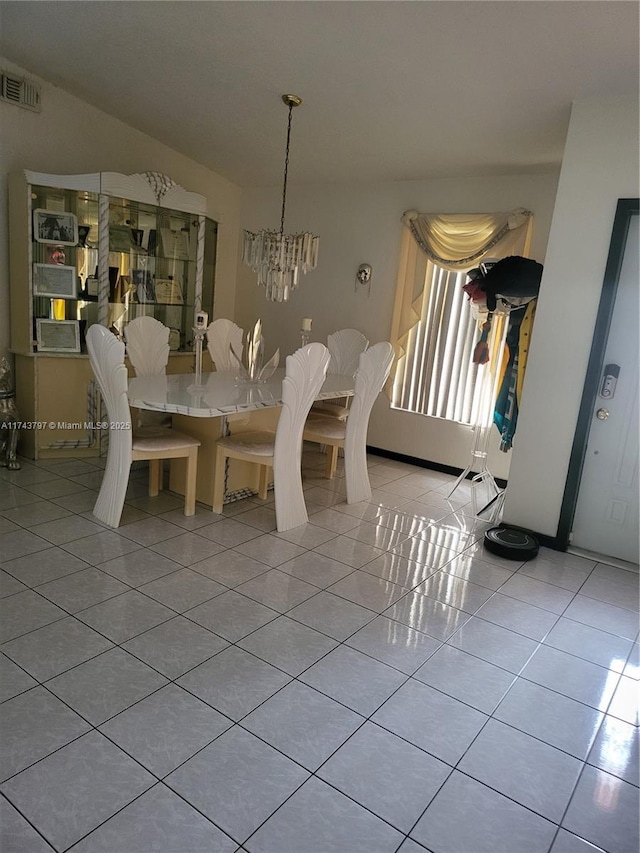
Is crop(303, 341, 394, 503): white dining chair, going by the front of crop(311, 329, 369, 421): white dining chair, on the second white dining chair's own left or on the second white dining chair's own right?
on the second white dining chair's own left

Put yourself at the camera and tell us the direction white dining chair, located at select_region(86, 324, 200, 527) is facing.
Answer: facing away from the viewer and to the right of the viewer

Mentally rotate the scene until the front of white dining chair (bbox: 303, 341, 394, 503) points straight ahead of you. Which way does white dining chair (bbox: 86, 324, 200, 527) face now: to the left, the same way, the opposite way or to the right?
to the right

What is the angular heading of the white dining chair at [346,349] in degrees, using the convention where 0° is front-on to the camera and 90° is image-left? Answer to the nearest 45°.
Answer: approximately 45°

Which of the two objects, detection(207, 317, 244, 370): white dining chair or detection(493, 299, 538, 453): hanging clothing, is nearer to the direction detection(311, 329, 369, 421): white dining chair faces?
the white dining chair

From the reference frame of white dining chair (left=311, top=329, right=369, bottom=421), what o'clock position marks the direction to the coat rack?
The coat rack is roughly at 9 o'clock from the white dining chair.

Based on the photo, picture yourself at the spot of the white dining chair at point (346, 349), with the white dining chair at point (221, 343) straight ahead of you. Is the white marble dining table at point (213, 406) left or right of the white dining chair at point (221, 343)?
left

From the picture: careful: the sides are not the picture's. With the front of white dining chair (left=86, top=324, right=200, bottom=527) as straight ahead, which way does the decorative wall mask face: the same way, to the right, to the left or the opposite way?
the opposite way

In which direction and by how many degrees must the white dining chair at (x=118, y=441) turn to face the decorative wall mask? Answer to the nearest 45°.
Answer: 0° — it already faces it

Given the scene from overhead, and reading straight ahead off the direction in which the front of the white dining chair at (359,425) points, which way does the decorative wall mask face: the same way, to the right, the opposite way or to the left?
to the left
